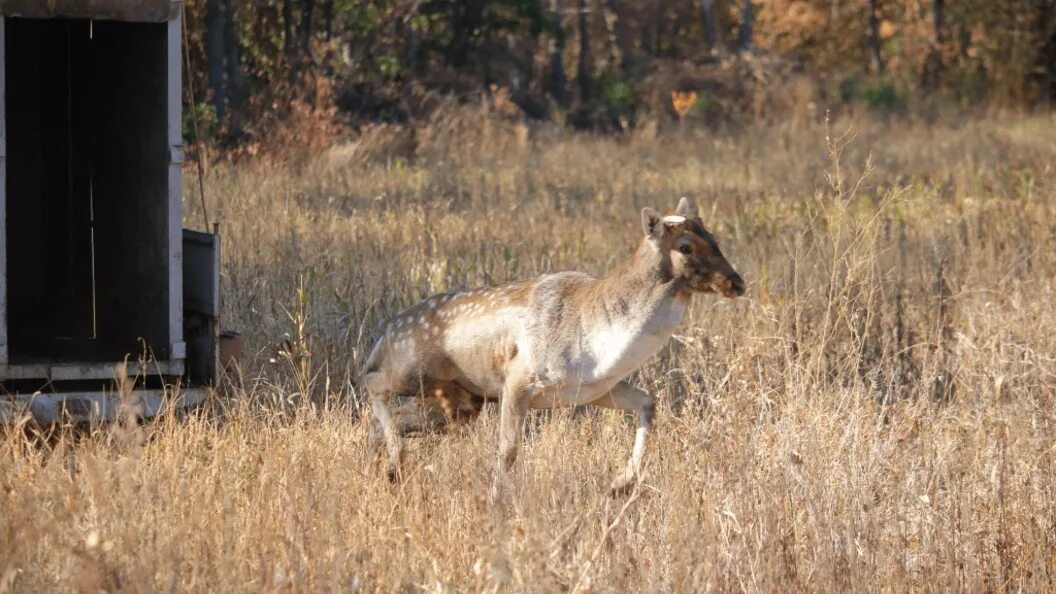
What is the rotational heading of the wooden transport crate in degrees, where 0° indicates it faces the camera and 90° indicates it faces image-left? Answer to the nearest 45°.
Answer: approximately 0°

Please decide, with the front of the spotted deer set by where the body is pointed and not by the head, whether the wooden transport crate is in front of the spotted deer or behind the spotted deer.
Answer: behind

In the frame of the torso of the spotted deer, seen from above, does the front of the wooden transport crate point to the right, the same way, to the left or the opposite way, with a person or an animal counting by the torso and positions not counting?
to the right

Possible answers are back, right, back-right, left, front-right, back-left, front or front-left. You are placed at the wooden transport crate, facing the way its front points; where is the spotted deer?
front-left

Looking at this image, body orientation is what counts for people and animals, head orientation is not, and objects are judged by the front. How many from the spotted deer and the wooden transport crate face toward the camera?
1

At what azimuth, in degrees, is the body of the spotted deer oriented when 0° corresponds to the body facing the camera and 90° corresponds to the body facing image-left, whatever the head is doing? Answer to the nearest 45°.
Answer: approximately 270°
